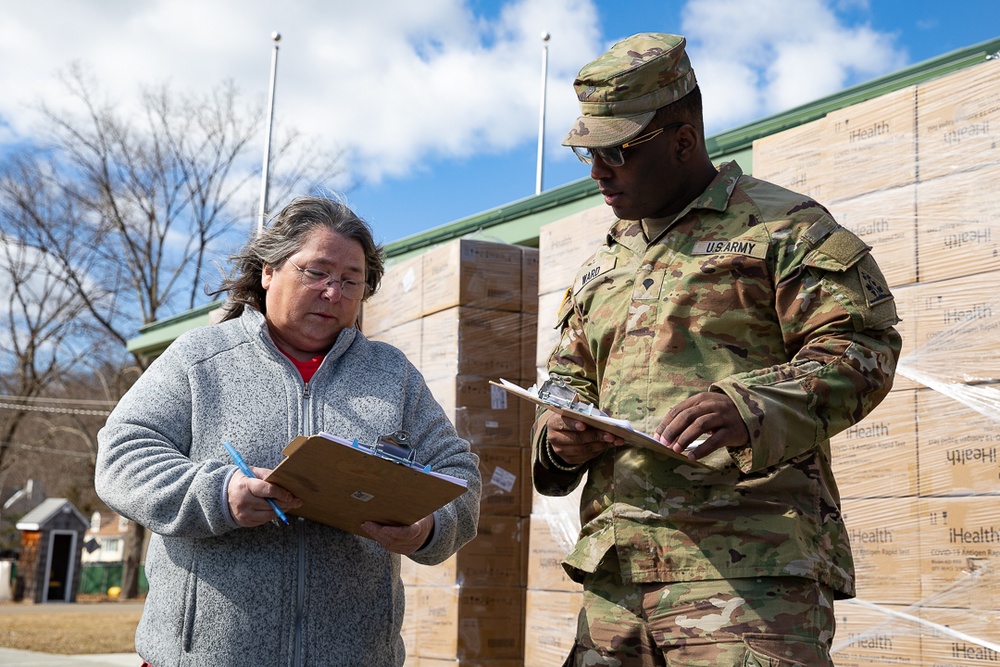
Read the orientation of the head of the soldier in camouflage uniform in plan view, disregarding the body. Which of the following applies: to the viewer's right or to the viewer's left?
to the viewer's left

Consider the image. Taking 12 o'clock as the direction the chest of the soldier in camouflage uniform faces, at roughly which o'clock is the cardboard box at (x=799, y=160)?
The cardboard box is roughly at 5 o'clock from the soldier in camouflage uniform.

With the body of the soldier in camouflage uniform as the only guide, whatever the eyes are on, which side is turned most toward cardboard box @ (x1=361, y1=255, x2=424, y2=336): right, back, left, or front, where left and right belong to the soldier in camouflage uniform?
right

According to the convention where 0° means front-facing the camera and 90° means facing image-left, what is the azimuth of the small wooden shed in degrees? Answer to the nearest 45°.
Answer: approximately 315°

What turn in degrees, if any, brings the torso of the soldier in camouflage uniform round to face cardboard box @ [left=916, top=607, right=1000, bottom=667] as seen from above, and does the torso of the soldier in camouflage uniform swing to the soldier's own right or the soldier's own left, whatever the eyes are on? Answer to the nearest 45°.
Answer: approximately 180°

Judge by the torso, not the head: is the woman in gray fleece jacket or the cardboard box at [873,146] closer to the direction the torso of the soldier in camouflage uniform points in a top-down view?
the woman in gray fleece jacket

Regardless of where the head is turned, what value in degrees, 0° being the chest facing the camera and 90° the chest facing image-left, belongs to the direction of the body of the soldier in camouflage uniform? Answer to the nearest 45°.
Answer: approximately 45°
